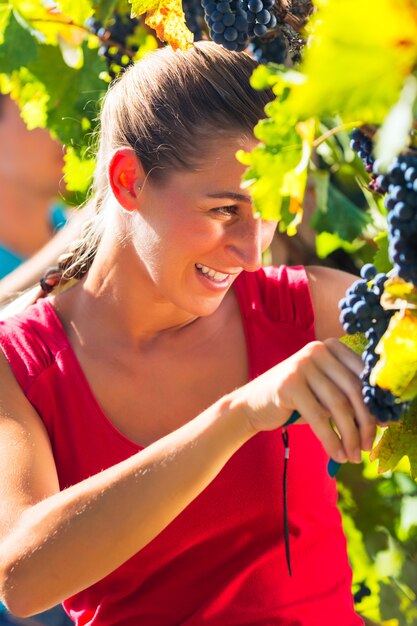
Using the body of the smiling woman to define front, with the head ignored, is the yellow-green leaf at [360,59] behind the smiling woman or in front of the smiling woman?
in front

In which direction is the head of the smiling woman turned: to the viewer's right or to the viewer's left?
to the viewer's right

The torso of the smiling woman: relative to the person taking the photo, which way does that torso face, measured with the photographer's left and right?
facing the viewer and to the right of the viewer

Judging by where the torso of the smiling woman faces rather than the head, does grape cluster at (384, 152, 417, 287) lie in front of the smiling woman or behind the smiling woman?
in front
